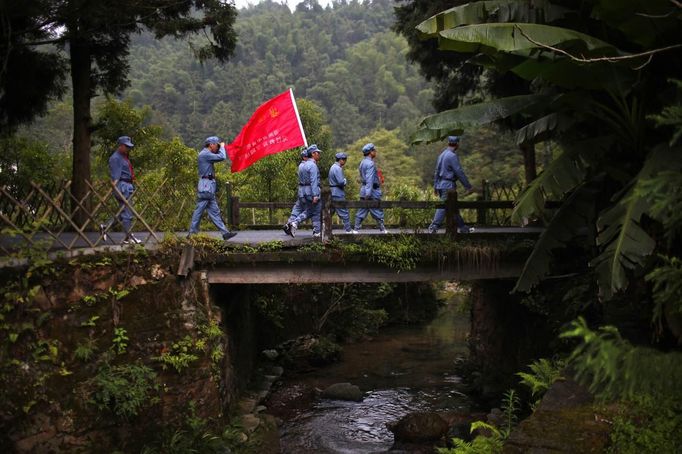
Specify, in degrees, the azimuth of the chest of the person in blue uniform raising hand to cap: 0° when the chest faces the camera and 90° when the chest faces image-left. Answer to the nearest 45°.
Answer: approximately 270°

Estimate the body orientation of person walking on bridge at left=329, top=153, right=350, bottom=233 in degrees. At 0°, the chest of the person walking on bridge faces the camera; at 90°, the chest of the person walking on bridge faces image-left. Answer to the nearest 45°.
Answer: approximately 270°

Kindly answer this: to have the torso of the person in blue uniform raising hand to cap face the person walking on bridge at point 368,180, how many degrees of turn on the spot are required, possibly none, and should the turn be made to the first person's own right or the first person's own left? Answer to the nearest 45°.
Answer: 0° — they already face them

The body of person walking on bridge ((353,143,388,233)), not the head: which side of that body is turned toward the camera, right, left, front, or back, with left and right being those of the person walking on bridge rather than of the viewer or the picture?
right

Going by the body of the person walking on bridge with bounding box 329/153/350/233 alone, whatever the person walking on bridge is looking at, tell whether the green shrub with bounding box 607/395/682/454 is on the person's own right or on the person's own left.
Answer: on the person's own right

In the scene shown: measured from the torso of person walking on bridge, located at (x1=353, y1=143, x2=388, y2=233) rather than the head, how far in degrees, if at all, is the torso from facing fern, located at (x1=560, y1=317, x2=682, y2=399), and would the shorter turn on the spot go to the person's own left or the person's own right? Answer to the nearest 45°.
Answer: approximately 90° to the person's own right

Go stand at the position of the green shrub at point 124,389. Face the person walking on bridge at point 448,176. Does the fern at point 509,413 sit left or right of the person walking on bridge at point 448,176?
right

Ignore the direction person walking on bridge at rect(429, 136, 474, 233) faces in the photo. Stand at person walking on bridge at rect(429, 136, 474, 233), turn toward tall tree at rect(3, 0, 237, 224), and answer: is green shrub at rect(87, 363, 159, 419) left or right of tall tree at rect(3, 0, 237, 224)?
left

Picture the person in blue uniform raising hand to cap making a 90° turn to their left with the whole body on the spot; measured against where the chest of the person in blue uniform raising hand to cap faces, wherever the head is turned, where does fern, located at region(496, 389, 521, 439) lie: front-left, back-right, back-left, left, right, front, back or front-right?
back-right

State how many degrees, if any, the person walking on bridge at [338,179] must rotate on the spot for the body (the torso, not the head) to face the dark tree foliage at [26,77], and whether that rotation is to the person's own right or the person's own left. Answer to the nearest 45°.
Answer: approximately 180°
